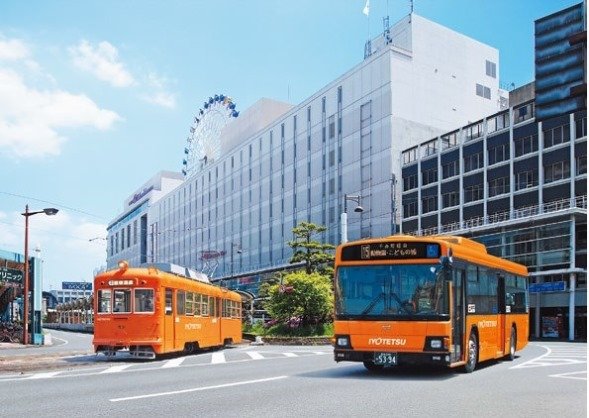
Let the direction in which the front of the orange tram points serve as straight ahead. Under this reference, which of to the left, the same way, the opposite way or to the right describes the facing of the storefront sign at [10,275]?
to the left

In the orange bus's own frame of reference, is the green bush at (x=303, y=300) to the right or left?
on its right

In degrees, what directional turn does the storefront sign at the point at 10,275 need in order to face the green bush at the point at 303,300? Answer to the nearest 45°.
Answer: approximately 45° to its left

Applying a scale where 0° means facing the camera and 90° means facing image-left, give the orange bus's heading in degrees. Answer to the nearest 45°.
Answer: approximately 45°

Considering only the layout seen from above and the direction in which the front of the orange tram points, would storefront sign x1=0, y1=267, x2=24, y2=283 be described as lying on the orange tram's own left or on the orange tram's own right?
on the orange tram's own right
